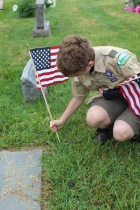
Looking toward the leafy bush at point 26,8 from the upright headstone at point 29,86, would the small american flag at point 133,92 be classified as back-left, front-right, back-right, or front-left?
back-right

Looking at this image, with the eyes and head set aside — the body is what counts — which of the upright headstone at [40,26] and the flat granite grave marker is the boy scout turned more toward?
the flat granite grave marker

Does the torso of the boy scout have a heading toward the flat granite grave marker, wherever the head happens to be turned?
yes

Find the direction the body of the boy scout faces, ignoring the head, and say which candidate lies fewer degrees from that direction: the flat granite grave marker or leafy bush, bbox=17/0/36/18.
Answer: the flat granite grave marker

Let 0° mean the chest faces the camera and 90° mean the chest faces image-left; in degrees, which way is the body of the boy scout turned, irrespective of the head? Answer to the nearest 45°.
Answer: approximately 45°

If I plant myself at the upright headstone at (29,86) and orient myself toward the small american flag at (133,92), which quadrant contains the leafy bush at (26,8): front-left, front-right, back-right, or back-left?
back-left

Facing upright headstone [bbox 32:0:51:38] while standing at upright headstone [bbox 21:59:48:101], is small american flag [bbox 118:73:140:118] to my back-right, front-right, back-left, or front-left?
back-right

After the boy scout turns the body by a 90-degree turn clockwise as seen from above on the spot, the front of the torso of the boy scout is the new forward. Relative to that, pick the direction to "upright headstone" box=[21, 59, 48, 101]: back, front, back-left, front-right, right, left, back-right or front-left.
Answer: front
